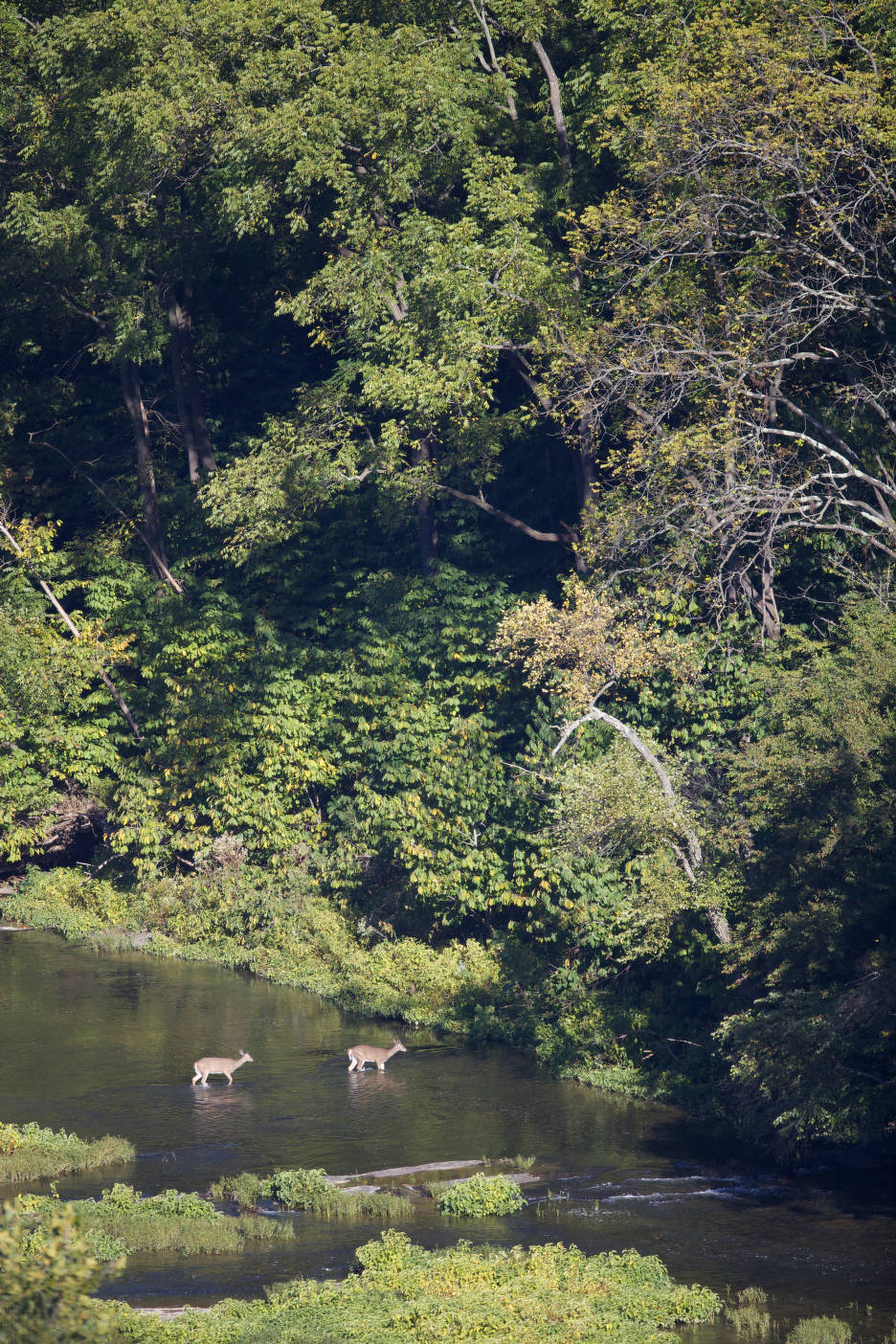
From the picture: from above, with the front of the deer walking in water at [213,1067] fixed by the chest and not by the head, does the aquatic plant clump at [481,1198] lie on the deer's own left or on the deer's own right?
on the deer's own right

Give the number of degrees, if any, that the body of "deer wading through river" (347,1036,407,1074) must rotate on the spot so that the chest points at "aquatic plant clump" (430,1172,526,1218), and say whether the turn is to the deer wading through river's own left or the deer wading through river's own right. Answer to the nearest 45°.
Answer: approximately 90° to the deer wading through river's own right

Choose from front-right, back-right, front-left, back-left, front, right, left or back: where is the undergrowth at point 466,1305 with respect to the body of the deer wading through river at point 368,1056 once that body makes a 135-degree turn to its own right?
front-left

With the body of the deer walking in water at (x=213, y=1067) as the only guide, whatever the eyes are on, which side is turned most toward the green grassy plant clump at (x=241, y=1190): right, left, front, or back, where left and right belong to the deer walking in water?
right

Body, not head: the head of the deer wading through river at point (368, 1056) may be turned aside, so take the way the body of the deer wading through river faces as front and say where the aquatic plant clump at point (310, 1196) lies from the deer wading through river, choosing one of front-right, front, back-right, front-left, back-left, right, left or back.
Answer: right

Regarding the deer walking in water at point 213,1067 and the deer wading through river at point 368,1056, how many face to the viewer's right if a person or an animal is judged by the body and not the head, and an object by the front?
2

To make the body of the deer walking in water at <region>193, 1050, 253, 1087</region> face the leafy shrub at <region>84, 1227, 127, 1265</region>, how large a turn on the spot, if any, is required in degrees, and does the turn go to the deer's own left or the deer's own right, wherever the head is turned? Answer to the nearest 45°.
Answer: approximately 90° to the deer's own right

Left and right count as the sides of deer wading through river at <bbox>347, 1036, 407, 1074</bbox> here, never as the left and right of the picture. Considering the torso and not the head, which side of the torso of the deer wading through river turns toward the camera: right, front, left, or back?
right

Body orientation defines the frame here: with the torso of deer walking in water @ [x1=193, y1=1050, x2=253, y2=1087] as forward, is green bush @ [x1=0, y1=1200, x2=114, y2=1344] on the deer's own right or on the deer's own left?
on the deer's own right

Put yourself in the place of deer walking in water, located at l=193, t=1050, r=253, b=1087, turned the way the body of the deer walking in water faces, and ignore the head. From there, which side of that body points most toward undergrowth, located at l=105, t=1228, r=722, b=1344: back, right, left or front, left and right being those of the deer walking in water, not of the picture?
right

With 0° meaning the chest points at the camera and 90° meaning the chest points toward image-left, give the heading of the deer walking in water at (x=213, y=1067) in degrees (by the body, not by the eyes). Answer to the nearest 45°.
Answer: approximately 270°
